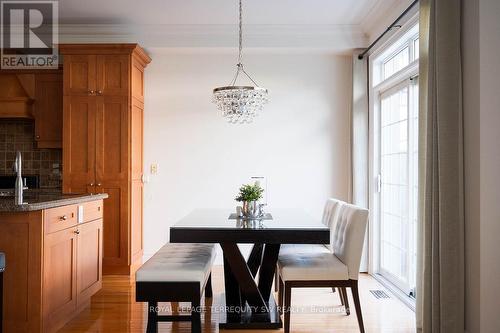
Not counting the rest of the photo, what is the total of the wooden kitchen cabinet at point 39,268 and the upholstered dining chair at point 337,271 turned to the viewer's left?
1

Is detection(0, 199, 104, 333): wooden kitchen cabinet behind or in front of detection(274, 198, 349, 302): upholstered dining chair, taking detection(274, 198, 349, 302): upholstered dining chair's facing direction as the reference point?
in front

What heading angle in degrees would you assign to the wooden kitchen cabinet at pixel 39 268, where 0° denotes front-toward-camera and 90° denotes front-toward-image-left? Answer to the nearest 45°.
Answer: approximately 315°

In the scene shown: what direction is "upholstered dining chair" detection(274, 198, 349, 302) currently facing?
to the viewer's left

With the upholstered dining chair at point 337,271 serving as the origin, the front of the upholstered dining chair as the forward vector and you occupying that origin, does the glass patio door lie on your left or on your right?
on your right

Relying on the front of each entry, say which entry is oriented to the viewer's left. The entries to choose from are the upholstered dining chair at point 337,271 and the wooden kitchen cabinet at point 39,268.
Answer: the upholstered dining chair

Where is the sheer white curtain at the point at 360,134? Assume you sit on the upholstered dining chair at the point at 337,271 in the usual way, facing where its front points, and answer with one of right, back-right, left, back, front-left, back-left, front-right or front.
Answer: right

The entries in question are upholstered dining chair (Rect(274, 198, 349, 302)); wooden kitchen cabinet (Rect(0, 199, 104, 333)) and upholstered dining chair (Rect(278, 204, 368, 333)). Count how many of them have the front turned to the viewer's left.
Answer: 2

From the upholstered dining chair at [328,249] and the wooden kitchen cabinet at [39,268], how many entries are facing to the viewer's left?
1

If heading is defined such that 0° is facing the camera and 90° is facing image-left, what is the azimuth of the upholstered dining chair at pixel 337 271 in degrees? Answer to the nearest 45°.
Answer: approximately 90°

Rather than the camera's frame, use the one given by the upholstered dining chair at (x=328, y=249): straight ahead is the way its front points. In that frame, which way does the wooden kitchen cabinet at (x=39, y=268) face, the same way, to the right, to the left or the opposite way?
the opposite way

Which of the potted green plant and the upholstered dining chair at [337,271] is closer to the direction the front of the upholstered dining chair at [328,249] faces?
the potted green plant

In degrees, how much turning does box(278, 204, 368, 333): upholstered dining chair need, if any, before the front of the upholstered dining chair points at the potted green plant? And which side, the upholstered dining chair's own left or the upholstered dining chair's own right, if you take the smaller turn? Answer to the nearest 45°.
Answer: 0° — it already faces it

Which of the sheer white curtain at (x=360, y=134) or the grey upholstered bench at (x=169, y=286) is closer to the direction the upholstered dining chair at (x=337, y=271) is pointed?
the grey upholstered bench

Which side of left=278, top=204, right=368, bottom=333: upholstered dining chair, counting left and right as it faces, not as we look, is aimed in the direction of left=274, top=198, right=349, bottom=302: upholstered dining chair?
right
